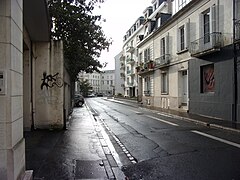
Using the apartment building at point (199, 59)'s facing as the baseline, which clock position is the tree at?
The tree is roughly at 1 o'clock from the apartment building.

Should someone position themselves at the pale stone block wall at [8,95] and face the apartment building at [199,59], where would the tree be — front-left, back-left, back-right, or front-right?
front-left

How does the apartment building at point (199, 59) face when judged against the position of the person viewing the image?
facing the viewer and to the left of the viewer

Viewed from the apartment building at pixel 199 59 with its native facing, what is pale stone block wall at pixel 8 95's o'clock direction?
The pale stone block wall is roughly at 11 o'clock from the apartment building.

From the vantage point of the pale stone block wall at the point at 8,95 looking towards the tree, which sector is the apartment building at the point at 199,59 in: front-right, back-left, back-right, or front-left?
front-right
